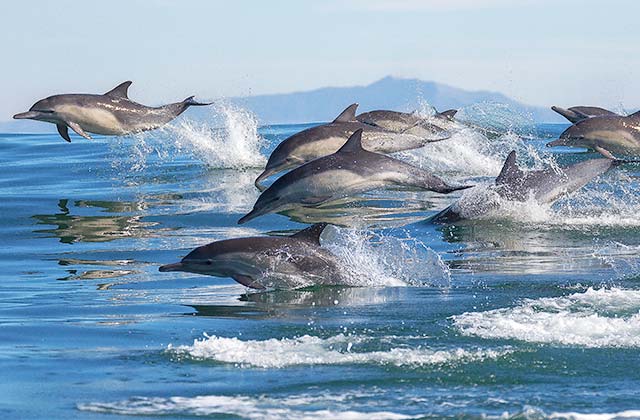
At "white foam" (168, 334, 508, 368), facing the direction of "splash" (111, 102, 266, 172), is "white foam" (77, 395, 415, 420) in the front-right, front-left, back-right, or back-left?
back-left

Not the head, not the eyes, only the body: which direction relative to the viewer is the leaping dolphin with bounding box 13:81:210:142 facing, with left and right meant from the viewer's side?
facing to the left of the viewer

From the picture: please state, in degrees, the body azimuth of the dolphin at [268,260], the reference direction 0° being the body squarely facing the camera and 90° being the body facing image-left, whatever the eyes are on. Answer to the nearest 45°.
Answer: approximately 90°

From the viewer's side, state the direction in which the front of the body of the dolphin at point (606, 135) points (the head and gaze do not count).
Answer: to the viewer's left

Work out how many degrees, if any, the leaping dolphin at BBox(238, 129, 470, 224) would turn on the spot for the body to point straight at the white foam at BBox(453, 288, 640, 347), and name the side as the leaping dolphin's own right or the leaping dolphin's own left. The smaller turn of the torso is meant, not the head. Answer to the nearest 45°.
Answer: approximately 90° to the leaping dolphin's own left

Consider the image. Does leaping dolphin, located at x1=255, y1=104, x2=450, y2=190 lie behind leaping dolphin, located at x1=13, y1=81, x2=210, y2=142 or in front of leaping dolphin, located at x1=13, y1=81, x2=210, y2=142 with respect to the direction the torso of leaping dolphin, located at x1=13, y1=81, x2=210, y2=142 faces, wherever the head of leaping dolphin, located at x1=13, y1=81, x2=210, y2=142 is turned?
behind

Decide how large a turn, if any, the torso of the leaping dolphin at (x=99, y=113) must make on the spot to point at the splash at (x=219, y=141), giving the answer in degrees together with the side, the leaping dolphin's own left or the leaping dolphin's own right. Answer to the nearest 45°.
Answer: approximately 135° to the leaping dolphin's own right

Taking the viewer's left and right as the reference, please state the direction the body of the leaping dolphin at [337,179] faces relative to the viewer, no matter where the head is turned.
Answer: facing to the left of the viewer

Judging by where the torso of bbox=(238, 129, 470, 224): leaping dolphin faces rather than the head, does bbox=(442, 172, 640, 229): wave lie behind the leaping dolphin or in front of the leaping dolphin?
behind

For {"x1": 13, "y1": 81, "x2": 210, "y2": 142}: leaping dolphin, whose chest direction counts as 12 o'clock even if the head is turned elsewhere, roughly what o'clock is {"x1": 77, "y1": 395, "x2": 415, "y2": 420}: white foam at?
The white foam is roughly at 9 o'clock from the leaping dolphin.

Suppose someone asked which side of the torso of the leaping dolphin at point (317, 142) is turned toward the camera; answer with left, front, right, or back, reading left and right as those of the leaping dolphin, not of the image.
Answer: left

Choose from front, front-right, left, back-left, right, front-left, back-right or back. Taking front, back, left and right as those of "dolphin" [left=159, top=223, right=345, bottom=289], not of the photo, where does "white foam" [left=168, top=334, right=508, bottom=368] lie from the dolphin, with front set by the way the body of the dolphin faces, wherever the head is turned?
left

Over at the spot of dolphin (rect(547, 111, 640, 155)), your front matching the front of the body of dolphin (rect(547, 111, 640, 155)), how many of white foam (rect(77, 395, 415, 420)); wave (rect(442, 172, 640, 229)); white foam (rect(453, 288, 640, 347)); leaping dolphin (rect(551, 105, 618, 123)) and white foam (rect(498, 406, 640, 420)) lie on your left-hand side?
4

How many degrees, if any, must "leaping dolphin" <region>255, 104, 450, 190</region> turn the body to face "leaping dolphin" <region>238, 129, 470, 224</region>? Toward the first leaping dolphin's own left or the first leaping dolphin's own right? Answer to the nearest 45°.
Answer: approximately 90° to the first leaping dolphin's own left

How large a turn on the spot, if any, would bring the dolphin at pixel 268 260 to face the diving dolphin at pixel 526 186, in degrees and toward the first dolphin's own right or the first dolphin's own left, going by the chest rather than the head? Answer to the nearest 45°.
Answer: approximately 135° to the first dolphin's own right
